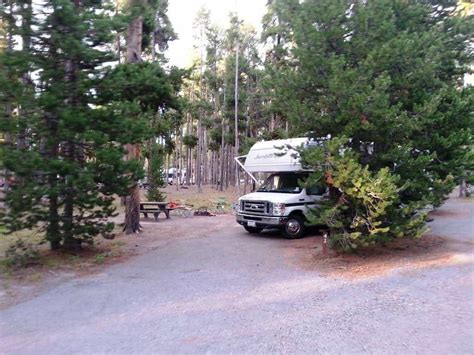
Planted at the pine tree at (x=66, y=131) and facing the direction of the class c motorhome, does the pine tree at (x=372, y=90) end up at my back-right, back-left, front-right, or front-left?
front-right

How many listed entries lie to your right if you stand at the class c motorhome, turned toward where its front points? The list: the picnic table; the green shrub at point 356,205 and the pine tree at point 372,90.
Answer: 1

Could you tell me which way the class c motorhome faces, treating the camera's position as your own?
facing the viewer and to the left of the viewer

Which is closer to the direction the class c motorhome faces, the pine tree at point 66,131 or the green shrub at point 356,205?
the pine tree

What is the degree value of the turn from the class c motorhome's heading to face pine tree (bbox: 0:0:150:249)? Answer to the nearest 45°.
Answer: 0° — it already faces it

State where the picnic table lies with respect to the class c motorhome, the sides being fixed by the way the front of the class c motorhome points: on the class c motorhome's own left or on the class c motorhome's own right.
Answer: on the class c motorhome's own right

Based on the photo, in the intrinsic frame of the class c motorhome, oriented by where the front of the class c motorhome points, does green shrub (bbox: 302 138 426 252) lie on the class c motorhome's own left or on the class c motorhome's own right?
on the class c motorhome's own left

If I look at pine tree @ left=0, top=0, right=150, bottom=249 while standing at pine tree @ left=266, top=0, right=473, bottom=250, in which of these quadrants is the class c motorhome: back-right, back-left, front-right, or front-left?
front-right

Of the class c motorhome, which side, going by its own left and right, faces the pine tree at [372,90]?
left

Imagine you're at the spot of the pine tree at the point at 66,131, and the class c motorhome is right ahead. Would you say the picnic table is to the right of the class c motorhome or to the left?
left

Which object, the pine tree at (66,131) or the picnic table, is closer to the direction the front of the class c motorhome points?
the pine tree

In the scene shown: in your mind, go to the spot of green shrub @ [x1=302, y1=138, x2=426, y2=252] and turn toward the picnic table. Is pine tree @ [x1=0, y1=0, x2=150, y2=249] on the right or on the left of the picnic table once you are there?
left
